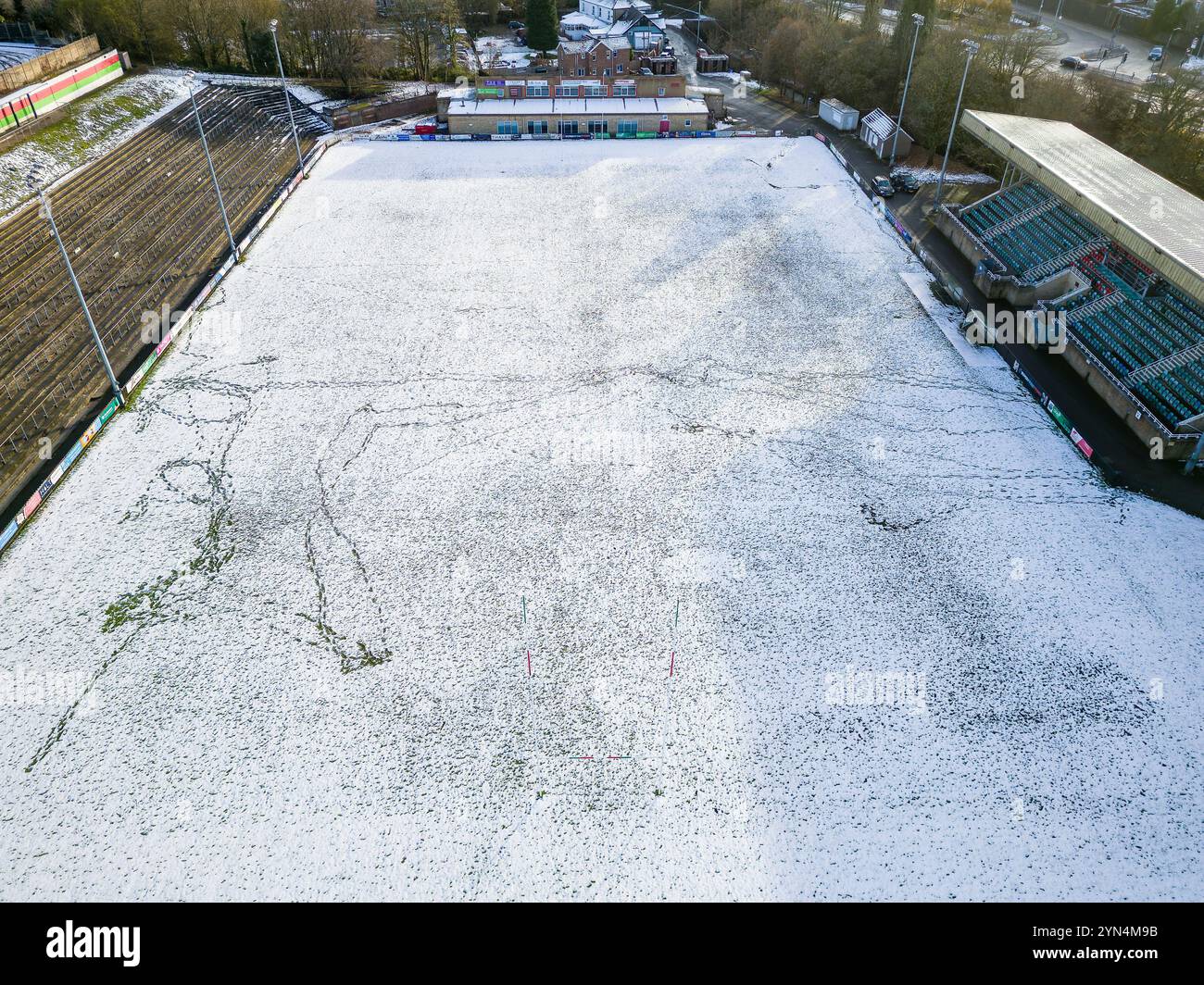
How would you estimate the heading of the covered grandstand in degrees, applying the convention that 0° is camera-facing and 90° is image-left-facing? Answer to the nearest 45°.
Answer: approximately 45°

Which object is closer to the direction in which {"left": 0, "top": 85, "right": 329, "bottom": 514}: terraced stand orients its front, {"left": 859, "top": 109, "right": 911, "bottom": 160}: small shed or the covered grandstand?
the covered grandstand

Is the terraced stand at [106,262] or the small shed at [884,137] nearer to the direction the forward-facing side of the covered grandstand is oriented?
the terraced stand

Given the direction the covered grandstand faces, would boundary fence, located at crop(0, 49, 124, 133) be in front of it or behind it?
in front

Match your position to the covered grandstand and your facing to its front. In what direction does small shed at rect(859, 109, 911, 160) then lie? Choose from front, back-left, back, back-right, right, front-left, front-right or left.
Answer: right

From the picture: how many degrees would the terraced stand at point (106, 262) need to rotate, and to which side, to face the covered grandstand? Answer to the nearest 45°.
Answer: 0° — it already faces it

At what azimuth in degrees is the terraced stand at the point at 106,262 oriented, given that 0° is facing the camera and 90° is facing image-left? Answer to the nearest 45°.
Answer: approximately 315°

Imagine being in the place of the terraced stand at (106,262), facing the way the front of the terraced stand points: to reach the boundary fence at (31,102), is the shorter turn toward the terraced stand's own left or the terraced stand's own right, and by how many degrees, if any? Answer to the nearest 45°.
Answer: approximately 135° to the terraced stand's own left

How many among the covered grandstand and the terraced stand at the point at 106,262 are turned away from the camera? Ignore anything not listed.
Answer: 0
